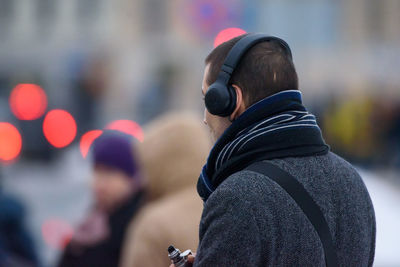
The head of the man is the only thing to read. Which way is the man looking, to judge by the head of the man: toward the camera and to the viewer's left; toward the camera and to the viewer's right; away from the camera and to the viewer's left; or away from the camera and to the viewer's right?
away from the camera and to the viewer's left

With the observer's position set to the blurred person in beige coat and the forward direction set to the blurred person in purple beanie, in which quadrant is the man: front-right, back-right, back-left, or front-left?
back-left

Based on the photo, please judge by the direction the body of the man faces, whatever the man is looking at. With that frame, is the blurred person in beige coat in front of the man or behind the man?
in front

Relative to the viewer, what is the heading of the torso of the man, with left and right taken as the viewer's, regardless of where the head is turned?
facing away from the viewer and to the left of the viewer

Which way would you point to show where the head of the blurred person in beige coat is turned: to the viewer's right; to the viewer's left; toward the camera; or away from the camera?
away from the camera

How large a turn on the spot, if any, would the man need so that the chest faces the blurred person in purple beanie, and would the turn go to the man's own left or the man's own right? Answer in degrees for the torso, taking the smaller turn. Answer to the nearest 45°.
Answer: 0° — they already face them
